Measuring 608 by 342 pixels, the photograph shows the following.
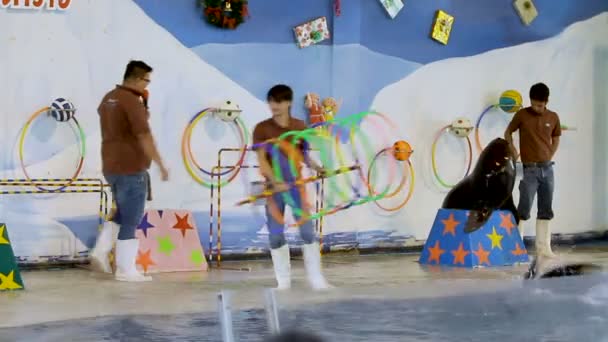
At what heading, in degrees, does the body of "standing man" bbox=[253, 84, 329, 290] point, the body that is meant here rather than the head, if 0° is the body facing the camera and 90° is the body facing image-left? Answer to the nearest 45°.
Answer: approximately 0°

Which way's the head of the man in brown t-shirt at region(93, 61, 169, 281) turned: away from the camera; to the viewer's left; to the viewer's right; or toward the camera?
to the viewer's right

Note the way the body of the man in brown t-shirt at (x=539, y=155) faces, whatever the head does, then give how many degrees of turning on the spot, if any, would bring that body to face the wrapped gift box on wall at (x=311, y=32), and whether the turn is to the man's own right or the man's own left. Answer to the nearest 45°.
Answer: approximately 90° to the man's own right

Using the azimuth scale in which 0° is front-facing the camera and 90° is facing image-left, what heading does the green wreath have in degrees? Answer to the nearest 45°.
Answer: approximately 0°

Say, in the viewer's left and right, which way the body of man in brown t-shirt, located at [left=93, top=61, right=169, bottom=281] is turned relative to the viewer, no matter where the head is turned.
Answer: facing away from the viewer and to the right of the viewer

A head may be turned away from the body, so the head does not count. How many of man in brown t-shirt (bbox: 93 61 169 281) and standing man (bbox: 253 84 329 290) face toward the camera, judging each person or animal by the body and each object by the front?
1

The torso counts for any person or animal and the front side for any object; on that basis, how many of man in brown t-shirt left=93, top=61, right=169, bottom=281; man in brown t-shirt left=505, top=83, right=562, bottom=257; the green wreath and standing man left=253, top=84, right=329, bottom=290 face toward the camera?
3

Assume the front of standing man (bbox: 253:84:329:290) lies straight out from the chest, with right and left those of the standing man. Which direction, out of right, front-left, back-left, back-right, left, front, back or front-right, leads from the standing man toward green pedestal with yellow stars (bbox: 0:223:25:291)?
right

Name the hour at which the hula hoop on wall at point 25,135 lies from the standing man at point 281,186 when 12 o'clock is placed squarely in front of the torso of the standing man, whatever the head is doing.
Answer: The hula hoop on wall is roughly at 4 o'clock from the standing man.
